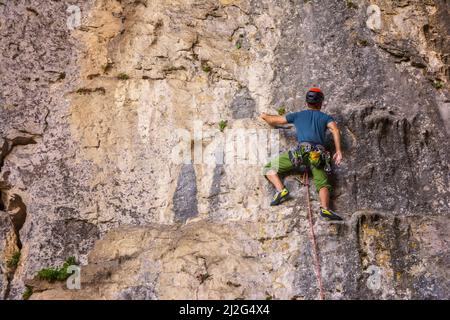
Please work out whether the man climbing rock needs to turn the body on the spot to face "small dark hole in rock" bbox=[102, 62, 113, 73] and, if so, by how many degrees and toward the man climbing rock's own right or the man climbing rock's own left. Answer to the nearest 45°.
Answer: approximately 90° to the man climbing rock's own left

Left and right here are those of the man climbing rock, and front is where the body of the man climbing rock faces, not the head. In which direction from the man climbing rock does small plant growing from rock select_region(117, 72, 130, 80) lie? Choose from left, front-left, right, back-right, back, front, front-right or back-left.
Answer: left

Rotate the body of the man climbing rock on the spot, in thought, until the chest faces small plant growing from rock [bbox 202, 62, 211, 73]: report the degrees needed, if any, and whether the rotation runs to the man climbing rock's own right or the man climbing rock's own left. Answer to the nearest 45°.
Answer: approximately 90° to the man climbing rock's own left

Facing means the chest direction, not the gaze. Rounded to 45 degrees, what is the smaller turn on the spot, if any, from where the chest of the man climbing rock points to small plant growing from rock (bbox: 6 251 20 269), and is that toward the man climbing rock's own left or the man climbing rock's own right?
approximately 90° to the man climbing rock's own left

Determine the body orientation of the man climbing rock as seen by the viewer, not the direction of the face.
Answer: away from the camera

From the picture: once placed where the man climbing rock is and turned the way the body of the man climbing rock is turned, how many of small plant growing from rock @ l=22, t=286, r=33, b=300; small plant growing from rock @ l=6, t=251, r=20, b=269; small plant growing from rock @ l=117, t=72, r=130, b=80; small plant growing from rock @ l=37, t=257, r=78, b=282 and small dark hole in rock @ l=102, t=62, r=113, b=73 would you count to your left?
5

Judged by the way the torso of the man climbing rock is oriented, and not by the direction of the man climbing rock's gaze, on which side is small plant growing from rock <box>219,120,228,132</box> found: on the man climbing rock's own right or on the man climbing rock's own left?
on the man climbing rock's own left

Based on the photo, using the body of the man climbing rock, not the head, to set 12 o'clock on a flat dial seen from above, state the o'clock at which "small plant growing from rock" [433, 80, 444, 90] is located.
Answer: The small plant growing from rock is roughly at 2 o'clock from the man climbing rock.
